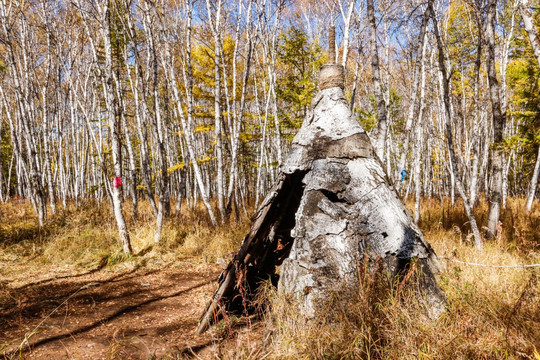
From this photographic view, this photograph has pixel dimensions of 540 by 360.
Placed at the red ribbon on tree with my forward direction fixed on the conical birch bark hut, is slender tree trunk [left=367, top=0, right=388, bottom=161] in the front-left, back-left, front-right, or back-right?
front-left

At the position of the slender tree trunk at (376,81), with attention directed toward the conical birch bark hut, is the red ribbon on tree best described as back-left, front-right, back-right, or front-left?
front-right

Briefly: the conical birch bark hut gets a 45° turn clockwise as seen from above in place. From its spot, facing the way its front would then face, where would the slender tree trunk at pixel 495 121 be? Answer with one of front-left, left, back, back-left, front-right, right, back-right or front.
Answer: back-right

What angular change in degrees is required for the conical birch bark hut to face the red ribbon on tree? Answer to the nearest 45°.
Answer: approximately 90° to its right

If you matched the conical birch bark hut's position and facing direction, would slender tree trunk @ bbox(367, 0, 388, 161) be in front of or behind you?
behind

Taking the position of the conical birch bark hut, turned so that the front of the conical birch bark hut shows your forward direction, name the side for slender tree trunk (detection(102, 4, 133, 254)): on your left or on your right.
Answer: on your right

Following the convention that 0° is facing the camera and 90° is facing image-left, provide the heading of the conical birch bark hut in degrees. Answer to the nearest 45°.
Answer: approximately 45°

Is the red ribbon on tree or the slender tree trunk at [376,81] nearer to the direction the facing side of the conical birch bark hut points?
the red ribbon on tree
